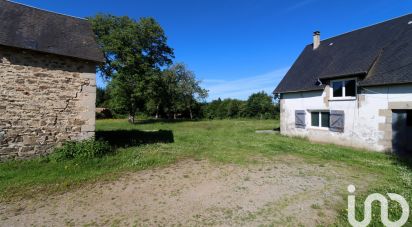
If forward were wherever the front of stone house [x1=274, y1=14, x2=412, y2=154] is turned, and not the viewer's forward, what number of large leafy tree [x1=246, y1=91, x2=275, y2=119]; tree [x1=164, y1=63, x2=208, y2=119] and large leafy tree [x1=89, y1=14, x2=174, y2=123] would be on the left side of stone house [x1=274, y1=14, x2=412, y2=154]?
0

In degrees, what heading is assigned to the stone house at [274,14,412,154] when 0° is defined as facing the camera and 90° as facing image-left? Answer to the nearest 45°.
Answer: approximately 45°

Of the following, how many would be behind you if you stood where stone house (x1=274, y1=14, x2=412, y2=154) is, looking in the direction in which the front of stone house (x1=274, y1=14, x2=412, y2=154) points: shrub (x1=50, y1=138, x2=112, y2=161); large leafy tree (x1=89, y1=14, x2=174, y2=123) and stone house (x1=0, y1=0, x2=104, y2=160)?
0

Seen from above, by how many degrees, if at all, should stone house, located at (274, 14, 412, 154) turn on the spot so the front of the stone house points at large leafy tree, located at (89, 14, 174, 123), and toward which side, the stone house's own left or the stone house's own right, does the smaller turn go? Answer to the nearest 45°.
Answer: approximately 45° to the stone house's own right

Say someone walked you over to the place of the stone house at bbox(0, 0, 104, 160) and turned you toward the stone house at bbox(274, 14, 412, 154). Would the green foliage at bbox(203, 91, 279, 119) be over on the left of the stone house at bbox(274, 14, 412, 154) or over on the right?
left

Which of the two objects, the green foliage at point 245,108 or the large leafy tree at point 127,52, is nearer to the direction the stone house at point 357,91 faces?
the large leafy tree

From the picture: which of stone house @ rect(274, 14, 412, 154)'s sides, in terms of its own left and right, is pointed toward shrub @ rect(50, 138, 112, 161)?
front

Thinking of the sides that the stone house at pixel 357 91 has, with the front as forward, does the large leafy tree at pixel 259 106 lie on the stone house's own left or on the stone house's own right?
on the stone house's own right

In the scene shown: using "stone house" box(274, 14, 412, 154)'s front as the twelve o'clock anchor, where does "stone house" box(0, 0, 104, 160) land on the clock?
"stone house" box(0, 0, 104, 160) is roughly at 12 o'clock from "stone house" box(274, 14, 412, 154).

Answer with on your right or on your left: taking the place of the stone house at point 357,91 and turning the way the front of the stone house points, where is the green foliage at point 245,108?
on your right

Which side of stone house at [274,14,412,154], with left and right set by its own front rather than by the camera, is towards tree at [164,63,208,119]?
right

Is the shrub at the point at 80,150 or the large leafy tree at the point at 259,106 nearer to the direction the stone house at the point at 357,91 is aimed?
the shrub

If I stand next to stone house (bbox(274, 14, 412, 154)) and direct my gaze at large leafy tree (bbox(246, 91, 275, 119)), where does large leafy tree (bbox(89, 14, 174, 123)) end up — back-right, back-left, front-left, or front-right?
front-left

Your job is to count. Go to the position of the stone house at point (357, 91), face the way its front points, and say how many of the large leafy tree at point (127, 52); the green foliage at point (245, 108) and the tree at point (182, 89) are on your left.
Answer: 0

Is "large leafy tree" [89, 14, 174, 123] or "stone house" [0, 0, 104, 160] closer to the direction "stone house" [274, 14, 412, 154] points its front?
the stone house
